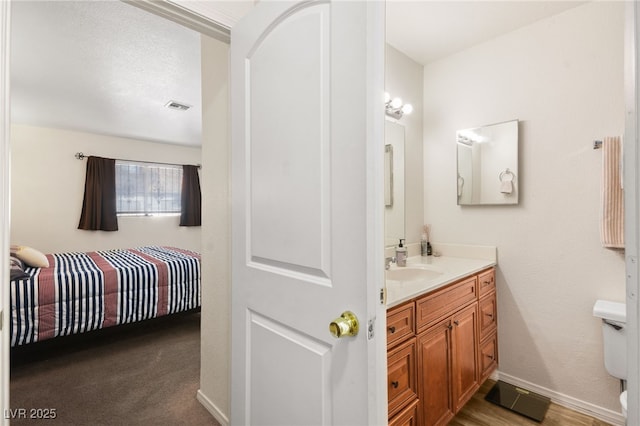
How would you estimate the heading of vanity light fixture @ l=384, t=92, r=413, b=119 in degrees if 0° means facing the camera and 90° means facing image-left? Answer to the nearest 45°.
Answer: approximately 315°

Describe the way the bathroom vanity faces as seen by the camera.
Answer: facing the viewer and to the right of the viewer

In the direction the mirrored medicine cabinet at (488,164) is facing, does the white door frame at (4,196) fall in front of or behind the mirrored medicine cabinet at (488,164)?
in front

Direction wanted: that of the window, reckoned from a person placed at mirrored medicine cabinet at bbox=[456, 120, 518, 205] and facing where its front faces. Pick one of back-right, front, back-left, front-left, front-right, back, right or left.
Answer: front-right

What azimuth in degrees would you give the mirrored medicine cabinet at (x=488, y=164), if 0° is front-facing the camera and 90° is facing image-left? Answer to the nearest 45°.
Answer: approximately 45°

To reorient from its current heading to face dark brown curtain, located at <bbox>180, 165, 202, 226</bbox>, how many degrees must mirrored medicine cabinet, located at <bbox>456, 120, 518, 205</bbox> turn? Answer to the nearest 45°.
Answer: approximately 45° to its right

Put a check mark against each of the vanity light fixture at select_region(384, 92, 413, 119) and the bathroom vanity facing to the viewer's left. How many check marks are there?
0

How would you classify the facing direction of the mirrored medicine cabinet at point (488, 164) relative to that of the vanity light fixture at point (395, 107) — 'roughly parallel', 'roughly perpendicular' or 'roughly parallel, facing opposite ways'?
roughly perpendicular

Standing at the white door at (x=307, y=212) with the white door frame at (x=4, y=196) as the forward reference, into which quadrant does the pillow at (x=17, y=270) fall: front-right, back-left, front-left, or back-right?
front-right

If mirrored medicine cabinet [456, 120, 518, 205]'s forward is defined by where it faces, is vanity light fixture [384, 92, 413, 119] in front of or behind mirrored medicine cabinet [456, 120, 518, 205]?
in front

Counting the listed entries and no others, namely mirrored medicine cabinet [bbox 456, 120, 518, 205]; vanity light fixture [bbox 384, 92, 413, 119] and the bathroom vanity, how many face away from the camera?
0
